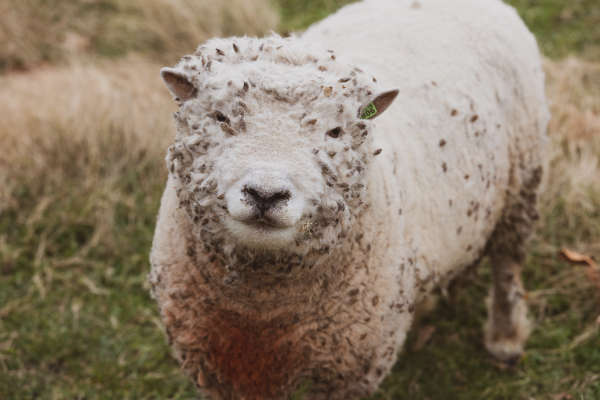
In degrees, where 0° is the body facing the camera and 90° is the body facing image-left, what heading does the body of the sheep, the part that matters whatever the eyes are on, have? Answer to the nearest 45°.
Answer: approximately 45°

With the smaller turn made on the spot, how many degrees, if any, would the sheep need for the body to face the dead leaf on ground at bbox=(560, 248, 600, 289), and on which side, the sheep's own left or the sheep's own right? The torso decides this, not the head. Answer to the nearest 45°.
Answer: approximately 180°
